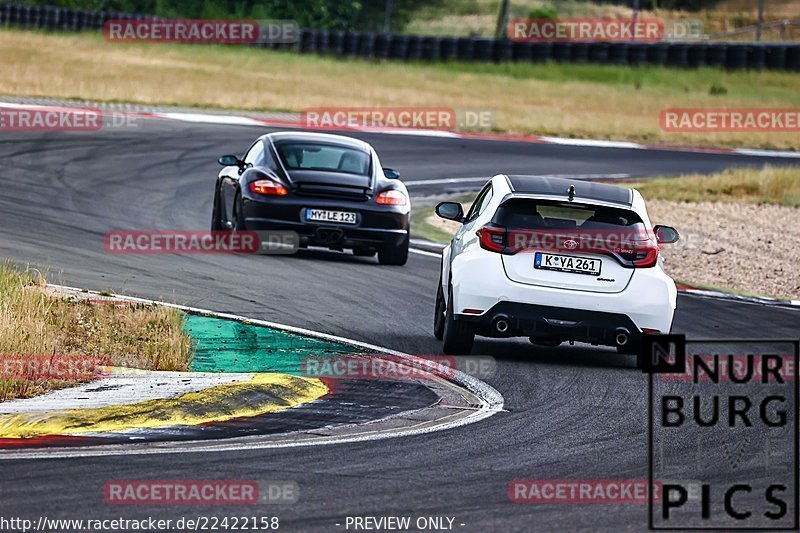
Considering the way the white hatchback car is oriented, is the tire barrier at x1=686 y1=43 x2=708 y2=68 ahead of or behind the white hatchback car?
ahead

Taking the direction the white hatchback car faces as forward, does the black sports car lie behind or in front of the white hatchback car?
in front

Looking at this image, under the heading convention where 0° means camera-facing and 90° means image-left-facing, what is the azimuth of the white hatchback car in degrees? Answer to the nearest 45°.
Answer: approximately 180°

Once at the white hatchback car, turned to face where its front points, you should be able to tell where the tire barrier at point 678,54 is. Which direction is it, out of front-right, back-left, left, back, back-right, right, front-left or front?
front

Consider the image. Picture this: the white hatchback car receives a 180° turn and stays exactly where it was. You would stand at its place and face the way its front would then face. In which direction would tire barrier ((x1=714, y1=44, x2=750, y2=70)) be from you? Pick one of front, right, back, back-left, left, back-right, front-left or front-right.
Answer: back

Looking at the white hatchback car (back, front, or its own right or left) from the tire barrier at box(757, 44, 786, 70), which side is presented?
front
